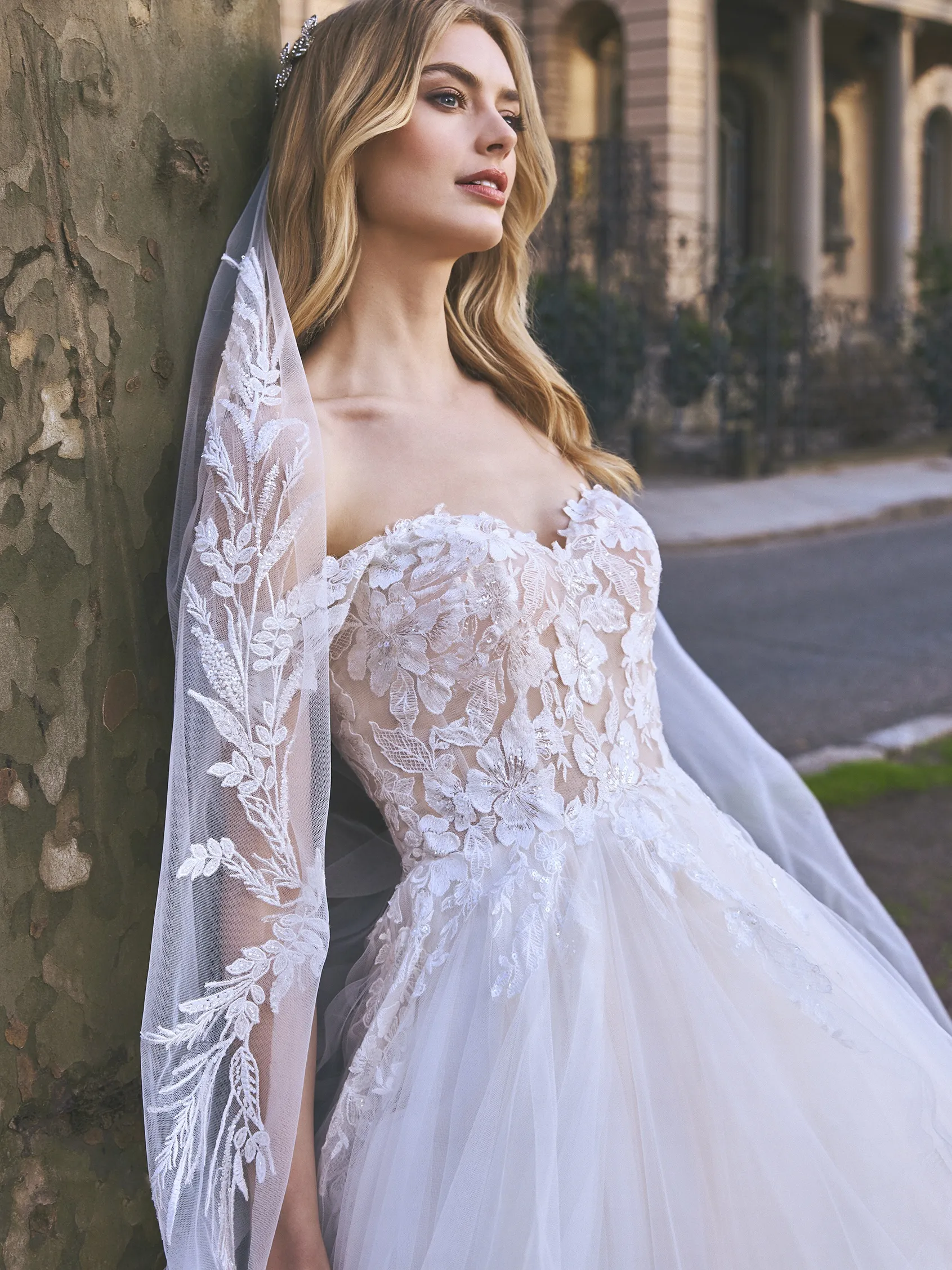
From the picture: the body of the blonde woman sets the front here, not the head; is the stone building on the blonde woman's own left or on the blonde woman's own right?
on the blonde woman's own left

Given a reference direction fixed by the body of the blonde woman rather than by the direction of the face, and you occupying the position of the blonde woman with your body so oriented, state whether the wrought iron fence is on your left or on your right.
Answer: on your left
